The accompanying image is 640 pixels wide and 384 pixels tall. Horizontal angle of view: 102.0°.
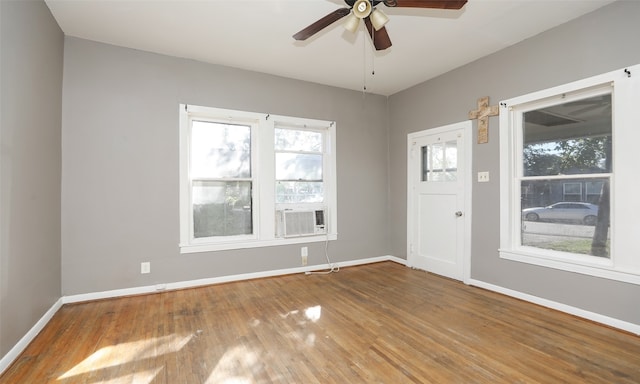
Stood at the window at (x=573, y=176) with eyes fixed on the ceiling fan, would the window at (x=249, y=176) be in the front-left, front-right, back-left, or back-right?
front-right

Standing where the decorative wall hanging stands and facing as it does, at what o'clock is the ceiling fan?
The ceiling fan is roughly at 11 o'clock from the decorative wall hanging.

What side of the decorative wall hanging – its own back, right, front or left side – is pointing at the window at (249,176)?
front

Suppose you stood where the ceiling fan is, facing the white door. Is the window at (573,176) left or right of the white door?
right

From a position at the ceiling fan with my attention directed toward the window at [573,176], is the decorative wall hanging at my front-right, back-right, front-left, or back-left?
front-left

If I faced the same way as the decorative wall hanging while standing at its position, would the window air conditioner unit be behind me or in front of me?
in front
